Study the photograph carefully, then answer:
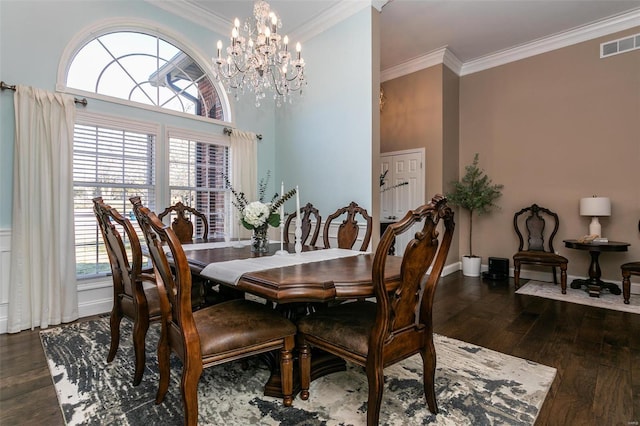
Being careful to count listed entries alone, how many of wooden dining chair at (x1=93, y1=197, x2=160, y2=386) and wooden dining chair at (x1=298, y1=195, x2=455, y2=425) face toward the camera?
0

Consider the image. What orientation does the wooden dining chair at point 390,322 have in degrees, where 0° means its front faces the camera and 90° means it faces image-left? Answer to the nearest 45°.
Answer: approximately 135°

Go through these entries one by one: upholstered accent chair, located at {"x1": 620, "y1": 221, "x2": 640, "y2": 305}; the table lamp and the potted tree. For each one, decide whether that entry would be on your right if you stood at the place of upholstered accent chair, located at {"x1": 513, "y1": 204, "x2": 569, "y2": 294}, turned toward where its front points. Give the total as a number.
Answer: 1

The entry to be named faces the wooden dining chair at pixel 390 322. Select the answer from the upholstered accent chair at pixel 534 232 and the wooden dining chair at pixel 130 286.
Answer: the upholstered accent chair

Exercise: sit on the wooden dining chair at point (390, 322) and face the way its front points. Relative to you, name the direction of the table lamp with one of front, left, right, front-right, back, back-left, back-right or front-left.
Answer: right

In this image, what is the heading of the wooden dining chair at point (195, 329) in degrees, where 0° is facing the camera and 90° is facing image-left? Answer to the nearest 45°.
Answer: approximately 225°

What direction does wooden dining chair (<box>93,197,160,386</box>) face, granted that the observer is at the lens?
facing away from the viewer and to the right of the viewer

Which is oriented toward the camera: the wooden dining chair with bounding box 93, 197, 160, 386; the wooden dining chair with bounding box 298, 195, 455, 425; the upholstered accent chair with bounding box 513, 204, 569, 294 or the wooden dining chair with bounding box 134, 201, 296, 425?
the upholstered accent chair

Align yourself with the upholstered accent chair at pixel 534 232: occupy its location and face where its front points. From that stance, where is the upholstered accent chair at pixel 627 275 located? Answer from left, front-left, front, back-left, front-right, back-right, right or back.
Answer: front-left

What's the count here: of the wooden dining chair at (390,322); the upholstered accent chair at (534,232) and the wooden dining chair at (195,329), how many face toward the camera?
1

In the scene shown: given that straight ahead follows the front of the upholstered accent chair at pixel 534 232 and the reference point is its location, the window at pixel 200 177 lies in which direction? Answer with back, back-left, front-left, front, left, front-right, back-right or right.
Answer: front-right

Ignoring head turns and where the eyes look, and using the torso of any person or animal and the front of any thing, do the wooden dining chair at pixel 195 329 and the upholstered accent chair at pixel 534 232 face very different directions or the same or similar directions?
very different directions

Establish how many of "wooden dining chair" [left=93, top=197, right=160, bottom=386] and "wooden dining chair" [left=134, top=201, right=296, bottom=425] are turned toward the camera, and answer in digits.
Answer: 0

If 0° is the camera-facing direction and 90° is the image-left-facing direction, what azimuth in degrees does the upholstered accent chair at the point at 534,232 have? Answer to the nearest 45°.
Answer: approximately 0°
